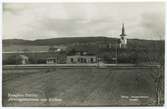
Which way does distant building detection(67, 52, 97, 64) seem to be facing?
toward the camera
